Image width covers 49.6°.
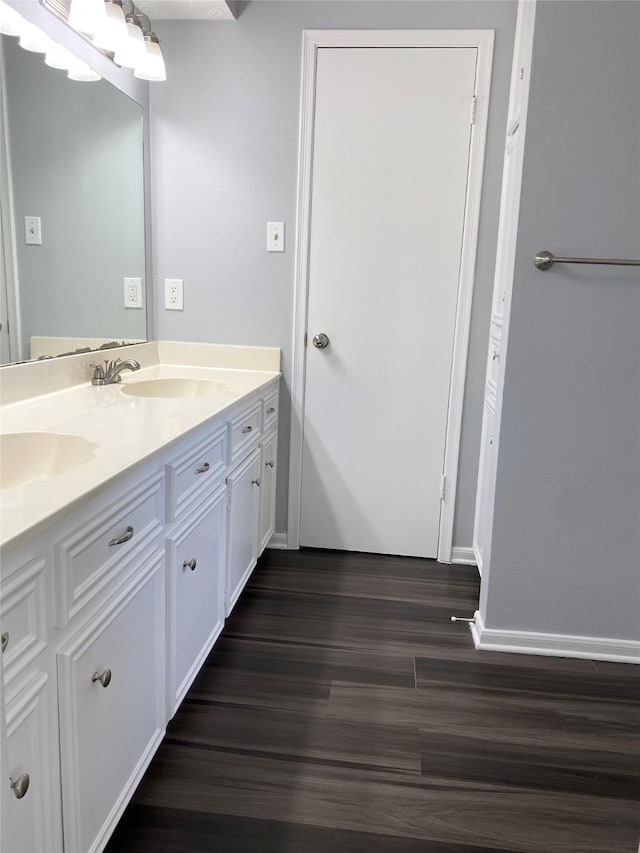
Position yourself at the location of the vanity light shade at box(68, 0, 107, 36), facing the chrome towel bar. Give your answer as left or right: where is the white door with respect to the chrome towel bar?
left

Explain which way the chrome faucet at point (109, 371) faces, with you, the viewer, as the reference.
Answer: facing the viewer and to the right of the viewer

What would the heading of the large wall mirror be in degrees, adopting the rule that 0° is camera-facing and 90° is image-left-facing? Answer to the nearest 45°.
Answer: approximately 315°

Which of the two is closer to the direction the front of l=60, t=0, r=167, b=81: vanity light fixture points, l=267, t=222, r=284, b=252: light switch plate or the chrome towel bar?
the chrome towel bar

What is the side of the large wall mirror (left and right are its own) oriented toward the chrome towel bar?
front

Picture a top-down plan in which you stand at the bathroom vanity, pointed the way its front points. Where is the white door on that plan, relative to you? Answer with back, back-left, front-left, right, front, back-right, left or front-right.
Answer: left

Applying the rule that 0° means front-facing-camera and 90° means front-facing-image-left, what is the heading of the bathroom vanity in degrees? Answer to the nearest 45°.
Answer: approximately 315°
